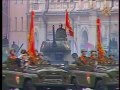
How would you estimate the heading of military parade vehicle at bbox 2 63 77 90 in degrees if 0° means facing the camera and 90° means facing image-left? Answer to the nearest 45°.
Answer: approximately 315°

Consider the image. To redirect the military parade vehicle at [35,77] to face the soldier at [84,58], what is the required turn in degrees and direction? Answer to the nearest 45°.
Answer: approximately 45° to its left

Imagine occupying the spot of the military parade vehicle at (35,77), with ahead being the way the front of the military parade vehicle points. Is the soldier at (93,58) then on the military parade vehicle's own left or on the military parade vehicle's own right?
on the military parade vehicle's own left
